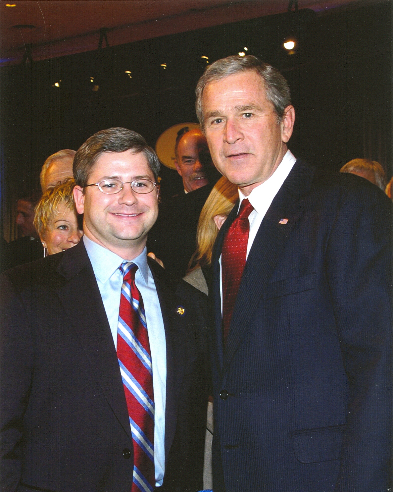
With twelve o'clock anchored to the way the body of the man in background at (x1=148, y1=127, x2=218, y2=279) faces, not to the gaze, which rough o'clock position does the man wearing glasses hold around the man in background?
The man wearing glasses is roughly at 2 o'clock from the man in background.

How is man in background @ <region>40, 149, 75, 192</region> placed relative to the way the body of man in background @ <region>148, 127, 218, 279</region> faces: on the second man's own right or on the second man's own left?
on the second man's own right

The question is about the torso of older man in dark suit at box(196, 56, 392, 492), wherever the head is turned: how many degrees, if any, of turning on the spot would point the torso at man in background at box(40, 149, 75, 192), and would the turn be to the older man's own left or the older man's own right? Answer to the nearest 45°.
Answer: approximately 90° to the older man's own right

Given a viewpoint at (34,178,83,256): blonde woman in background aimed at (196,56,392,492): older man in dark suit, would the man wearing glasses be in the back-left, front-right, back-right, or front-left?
front-right

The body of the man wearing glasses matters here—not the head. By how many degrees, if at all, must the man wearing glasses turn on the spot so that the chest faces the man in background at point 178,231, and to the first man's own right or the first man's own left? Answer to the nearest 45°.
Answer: approximately 135° to the first man's own left

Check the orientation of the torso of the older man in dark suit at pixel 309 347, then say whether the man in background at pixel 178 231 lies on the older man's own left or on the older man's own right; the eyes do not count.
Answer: on the older man's own right

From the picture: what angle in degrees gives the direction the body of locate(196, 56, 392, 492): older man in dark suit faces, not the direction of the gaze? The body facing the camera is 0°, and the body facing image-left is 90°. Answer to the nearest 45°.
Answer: approximately 45°

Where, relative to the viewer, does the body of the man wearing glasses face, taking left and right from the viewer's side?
facing the viewer and to the right of the viewer
